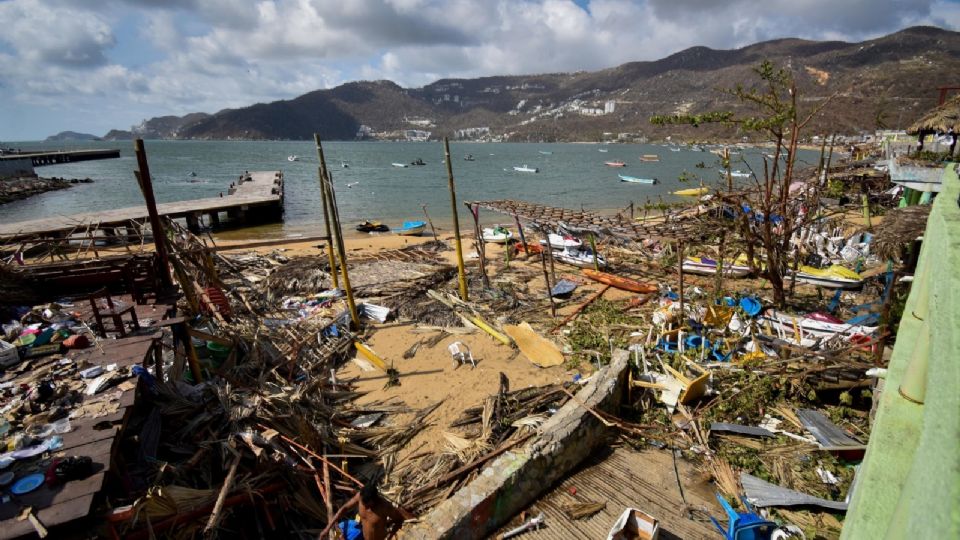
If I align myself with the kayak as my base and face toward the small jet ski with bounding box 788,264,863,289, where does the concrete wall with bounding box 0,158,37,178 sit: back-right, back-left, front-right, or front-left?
back-left
